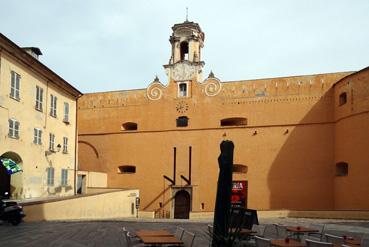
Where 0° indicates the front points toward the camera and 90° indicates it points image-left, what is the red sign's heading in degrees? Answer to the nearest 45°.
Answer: approximately 0°

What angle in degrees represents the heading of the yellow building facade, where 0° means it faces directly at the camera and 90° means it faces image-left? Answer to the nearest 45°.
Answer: approximately 315°

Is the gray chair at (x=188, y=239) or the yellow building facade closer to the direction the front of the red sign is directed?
the gray chair

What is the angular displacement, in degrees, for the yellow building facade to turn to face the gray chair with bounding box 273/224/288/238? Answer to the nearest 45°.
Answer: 0° — it already faces it

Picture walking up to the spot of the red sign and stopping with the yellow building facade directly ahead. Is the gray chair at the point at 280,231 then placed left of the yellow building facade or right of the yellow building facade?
left

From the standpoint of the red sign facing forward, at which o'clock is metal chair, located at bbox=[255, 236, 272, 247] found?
The metal chair is roughly at 12 o'clock from the red sign.

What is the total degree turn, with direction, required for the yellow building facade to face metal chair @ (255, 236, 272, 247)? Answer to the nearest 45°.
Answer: approximately 45° to its right
